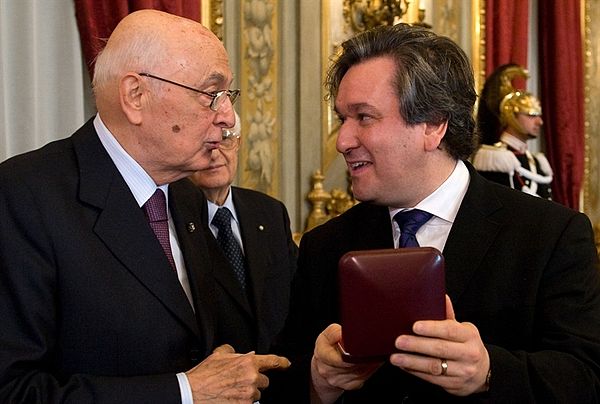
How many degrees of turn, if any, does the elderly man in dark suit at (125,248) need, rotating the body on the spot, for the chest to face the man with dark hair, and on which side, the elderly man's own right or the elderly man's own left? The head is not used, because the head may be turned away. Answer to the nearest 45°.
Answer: approximately 45° to the elderly man's own left

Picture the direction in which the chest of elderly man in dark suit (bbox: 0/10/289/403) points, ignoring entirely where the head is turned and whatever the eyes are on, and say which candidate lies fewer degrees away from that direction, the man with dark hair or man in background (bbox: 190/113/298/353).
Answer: the man with dark hair

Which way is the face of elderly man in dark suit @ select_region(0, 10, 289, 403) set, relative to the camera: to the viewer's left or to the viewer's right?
to the viewer's right

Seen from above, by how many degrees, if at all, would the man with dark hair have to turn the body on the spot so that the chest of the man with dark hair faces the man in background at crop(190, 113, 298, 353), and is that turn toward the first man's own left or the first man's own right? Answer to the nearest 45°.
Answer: approximately 90° to the first man's own right

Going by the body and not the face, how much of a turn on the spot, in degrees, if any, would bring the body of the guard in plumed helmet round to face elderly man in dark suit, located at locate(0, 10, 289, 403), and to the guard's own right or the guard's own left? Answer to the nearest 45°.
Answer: approximately 45° to the guard's own right

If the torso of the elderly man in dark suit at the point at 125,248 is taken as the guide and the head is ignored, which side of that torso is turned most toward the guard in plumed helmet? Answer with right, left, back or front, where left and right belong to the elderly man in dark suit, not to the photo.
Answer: left

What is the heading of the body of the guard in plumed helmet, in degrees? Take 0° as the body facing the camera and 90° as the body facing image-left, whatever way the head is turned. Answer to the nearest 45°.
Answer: approximately 315°

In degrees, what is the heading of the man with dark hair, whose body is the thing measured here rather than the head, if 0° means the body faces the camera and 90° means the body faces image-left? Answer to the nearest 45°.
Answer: approximately 45°
